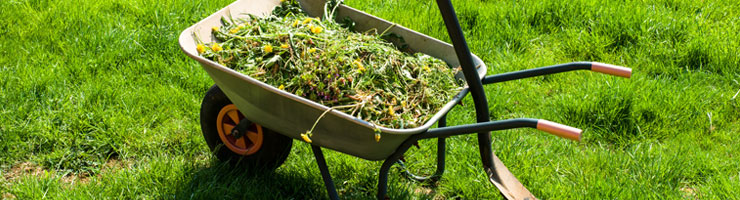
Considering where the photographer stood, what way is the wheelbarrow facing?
facing away from the viewer and to the left of the viewer
